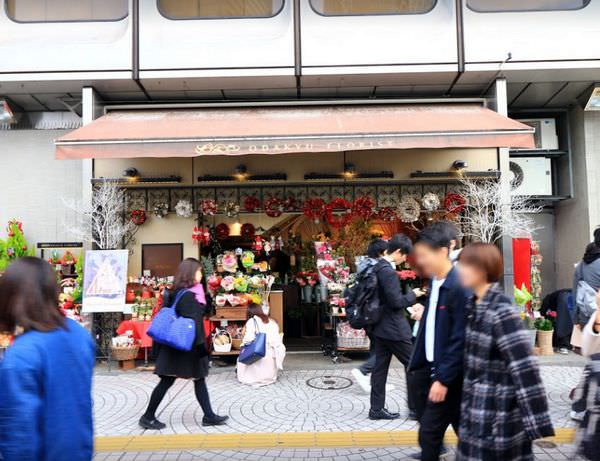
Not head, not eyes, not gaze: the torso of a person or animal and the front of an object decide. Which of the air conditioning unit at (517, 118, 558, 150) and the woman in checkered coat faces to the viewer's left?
the woman in checkered coat

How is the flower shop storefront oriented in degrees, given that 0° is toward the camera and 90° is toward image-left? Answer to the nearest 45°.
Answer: approximately 0°

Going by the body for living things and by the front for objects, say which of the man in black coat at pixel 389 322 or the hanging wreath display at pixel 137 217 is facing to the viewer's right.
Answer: the man in black coat

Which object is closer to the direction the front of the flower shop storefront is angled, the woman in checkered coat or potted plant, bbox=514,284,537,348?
the woman in checkered coat

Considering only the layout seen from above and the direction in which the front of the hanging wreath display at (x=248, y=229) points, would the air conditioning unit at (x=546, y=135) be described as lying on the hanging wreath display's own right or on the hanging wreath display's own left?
on the hanging wreath display's own left

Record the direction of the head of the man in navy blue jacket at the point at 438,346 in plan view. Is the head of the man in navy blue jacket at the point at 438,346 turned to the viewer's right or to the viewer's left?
to the viewer's left

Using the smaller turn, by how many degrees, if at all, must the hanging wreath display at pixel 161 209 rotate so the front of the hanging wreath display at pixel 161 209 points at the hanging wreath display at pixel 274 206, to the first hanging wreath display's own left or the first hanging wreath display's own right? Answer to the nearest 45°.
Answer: approximately 90° to the first hanging wreath display's own left

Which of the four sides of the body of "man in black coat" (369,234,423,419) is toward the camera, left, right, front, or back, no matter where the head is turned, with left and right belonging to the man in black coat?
right

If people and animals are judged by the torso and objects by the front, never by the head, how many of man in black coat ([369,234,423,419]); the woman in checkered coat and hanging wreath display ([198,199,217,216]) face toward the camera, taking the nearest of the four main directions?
1
